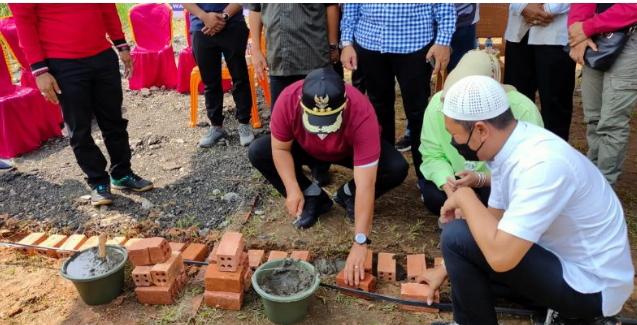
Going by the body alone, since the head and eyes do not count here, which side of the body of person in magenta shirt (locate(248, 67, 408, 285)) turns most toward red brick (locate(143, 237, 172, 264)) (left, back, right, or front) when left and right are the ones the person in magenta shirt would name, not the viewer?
right

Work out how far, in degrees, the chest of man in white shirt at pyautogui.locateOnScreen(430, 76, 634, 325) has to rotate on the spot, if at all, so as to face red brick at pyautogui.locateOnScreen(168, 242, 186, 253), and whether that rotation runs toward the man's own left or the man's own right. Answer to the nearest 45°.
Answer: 0° — they already face it

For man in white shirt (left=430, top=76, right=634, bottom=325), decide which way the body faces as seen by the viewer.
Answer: to the viewer's left

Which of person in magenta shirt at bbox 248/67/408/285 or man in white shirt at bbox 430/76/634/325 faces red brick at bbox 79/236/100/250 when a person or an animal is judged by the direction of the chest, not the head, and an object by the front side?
the man in white shirt

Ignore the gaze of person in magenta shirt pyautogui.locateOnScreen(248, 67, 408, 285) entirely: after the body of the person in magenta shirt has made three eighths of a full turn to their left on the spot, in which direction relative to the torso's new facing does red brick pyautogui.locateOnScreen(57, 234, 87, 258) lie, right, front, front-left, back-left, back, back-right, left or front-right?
back-left

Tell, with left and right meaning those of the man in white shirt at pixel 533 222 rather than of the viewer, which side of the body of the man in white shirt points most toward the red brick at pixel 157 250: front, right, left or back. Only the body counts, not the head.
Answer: front

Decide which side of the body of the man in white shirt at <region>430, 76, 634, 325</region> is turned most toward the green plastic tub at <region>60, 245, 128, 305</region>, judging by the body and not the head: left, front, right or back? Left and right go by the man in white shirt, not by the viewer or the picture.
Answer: front

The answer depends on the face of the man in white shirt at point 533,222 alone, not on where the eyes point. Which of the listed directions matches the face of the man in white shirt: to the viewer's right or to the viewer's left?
to the viewer's left

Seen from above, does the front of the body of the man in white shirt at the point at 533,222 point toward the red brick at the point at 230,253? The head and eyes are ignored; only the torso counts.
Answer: yes

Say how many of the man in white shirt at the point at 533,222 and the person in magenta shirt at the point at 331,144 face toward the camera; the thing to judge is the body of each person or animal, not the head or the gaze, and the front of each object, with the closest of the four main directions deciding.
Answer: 1

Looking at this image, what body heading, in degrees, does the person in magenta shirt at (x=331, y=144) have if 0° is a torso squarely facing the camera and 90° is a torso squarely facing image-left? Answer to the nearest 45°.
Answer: approximately 0°

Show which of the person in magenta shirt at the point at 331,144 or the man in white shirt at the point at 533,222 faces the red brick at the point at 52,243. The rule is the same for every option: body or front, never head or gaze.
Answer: the man in white shirt

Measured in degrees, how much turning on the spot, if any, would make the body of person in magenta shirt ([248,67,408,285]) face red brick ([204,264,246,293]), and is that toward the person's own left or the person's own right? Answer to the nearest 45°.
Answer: approximately 45° to the person's own right

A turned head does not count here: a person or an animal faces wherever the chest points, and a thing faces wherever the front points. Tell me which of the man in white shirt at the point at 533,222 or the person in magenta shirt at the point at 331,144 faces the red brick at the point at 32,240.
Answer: the man in white shirt

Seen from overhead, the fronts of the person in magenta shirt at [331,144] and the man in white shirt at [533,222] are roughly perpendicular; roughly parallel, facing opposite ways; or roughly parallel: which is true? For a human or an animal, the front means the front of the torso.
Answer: roughly perpendicular

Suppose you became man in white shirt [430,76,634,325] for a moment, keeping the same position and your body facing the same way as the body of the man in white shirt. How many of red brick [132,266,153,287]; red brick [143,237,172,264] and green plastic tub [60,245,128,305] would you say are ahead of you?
3

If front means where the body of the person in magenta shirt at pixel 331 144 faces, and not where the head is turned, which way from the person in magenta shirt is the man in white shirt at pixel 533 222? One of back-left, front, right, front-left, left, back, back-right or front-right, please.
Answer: front-left
